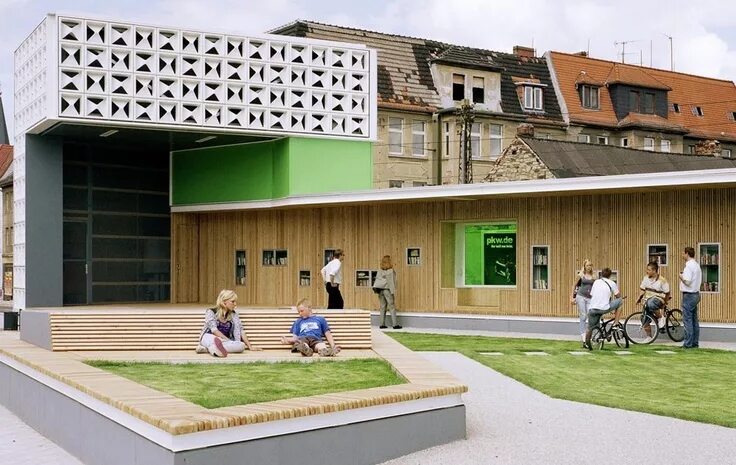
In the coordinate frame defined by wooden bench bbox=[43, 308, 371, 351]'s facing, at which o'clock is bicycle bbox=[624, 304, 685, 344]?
The bicycle is roughly at 8 o'clock from the wooden bench.

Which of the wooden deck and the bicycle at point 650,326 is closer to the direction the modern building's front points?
the wooden deck

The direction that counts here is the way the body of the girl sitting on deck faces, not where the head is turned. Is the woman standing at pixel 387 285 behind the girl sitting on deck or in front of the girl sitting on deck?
behind

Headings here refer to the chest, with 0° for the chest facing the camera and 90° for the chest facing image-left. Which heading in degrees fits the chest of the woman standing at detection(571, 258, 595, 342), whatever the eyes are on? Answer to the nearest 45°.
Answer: approximately 315°

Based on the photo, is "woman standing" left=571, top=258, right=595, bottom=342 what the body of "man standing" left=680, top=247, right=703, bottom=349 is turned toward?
yes

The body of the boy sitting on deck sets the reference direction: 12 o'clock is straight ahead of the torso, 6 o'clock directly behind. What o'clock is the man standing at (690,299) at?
The man standing is roughly at 8 o'clock from the boy sitting on deck.

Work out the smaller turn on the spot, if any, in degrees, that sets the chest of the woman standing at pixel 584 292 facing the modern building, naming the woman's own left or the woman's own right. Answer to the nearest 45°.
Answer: approximately 180°

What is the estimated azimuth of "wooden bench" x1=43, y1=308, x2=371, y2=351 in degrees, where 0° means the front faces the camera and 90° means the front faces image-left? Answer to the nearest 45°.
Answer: approximately 0°

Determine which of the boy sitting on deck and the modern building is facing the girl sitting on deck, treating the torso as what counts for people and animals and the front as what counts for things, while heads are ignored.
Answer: the modern building

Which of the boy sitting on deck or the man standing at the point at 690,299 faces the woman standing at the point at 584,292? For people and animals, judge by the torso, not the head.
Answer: the man standing
